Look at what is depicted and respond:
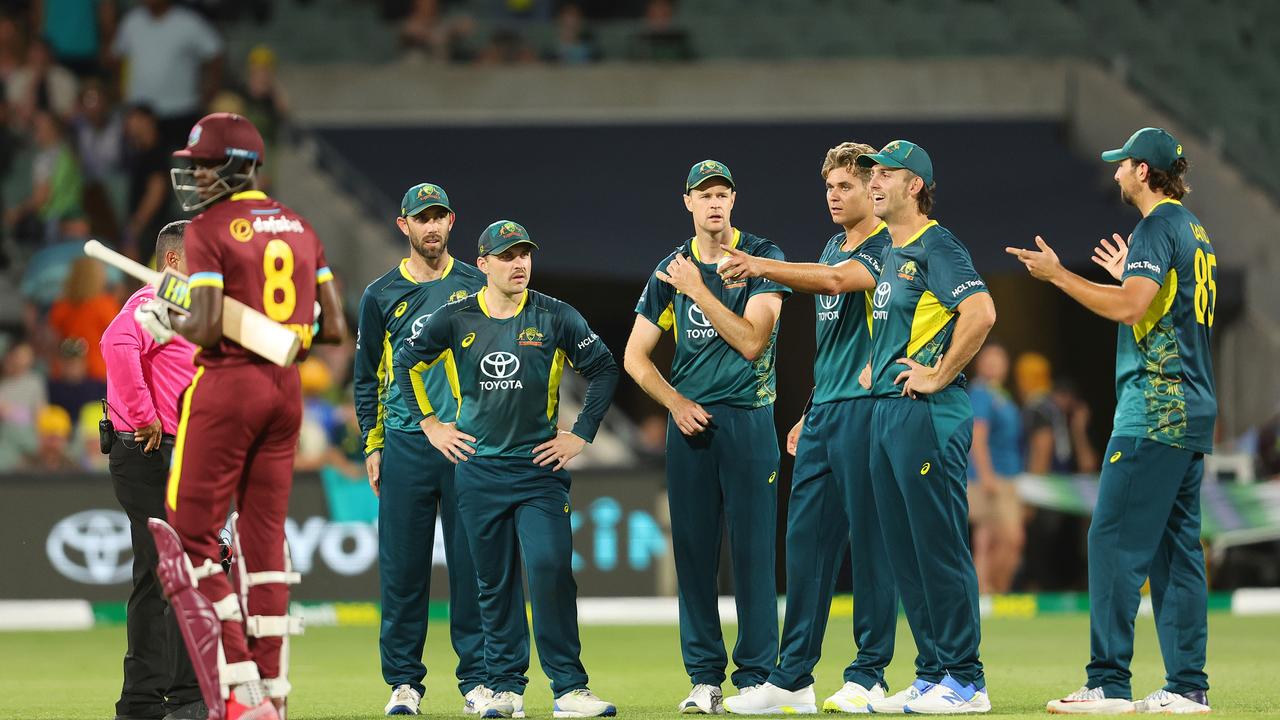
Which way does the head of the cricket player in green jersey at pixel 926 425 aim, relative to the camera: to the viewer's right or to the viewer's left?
to the viewer's left

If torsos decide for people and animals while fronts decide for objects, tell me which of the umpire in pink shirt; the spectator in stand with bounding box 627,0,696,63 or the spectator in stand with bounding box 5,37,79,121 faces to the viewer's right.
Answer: the umpire in pink shirt

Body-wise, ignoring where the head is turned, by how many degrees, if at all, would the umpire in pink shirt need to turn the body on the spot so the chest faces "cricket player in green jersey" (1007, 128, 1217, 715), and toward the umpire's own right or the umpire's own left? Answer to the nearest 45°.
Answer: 0° — they already face them

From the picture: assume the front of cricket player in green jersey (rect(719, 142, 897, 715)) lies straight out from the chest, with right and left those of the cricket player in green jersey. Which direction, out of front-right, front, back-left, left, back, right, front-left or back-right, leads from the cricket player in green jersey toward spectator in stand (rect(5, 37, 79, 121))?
right

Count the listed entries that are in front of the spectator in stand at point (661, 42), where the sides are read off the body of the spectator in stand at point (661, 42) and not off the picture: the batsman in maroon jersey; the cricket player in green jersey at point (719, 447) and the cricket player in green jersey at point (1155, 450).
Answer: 3
